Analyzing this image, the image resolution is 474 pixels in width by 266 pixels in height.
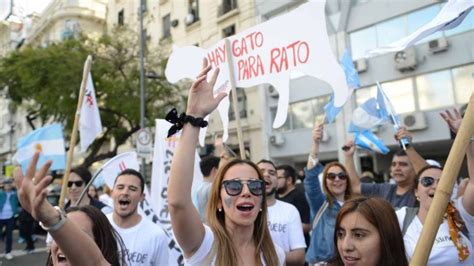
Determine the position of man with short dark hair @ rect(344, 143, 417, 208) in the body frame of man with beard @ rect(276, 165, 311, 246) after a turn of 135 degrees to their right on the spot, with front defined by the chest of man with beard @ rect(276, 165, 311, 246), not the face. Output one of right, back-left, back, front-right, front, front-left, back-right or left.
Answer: back-right

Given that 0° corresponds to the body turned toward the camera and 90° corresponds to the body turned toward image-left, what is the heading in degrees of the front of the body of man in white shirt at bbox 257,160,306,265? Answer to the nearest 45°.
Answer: approximately 0°

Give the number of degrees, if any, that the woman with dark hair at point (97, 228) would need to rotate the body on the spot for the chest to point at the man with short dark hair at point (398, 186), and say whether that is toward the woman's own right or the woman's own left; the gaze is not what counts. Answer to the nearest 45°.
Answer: approximately 135° to the woman's own left

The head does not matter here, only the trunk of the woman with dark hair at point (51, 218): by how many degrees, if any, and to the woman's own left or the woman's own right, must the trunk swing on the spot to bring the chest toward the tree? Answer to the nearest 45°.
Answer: approximately 135° to the woman's own right

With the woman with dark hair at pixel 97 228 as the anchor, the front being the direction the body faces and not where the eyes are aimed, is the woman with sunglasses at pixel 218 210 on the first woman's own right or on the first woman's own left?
on the first woman's own left

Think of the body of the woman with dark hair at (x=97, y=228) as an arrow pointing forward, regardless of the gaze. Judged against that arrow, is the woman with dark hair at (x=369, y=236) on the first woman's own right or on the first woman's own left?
on the first woman's own left

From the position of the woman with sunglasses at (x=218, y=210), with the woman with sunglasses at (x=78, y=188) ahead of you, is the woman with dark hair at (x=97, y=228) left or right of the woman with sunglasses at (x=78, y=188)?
left

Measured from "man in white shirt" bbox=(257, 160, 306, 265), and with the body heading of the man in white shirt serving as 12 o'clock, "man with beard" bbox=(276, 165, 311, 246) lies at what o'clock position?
The man with beard is roughly at 6 o'clock from the man in white shirt.

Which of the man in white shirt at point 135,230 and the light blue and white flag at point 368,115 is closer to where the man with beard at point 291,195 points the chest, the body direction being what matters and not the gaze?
the man in white shirt

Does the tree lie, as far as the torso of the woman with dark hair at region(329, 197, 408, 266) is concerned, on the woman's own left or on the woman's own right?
on the woman's own right

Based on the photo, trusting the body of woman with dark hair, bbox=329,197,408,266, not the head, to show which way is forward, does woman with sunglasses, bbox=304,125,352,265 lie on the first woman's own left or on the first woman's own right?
on the first woman's own right

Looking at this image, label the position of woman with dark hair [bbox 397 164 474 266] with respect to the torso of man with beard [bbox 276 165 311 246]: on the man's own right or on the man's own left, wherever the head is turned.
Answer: on the man's own left

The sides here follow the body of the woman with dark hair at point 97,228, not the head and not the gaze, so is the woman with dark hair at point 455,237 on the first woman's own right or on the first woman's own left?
on the first woman's own left
